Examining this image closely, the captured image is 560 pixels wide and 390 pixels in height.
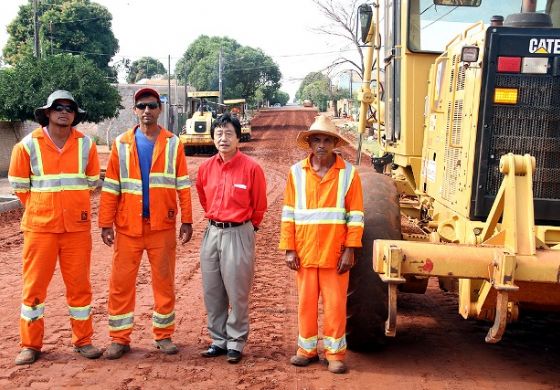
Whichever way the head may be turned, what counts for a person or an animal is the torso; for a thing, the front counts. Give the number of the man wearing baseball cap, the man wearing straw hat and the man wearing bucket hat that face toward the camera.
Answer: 3

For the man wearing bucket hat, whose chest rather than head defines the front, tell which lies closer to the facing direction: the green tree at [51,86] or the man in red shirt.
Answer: the man in red shirt

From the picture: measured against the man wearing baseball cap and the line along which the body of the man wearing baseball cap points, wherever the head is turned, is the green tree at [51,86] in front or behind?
behind

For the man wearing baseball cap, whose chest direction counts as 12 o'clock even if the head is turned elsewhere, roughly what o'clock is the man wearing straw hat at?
The man wearing straw hat is roughly at 10 o'clock from the man wearing baseball cap.

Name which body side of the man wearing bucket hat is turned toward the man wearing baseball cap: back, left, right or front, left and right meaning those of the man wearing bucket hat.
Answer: left

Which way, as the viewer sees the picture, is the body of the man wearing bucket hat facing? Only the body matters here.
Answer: toward the camera

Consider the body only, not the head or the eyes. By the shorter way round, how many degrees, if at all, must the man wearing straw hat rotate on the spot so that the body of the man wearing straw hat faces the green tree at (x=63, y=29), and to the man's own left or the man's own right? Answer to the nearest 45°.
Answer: approximately 135° to the man's own right

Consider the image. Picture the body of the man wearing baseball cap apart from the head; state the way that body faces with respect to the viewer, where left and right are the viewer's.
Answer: facing the viewer

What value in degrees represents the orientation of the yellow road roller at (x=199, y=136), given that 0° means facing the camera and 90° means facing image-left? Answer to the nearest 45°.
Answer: approximately 0°

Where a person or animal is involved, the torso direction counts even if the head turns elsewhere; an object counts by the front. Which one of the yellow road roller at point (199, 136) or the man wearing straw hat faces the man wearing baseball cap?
the yellow road roller

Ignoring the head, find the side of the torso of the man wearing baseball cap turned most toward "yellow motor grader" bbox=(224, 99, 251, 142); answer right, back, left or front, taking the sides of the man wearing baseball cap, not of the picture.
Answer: back

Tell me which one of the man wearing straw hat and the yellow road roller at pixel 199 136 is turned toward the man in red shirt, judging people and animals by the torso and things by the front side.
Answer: the yellow road roller
